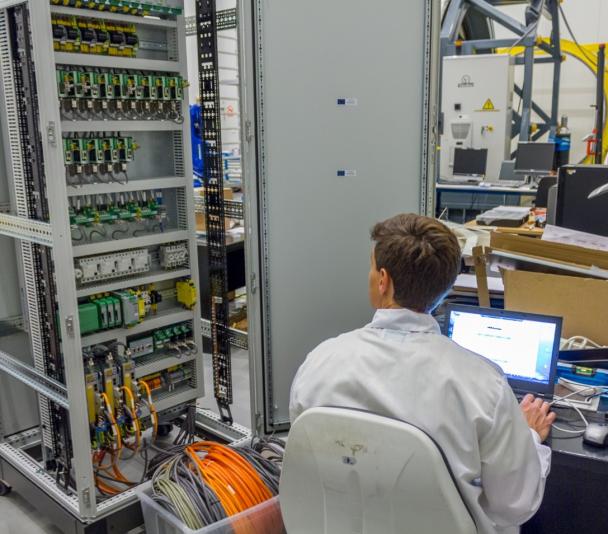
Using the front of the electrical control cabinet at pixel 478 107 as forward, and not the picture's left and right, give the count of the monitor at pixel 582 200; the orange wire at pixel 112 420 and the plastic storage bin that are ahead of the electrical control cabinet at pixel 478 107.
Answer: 3

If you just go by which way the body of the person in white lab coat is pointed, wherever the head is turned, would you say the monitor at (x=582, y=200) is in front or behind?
in front

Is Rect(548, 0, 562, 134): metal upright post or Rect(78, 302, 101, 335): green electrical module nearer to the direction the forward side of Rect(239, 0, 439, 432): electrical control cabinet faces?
the green electrical module

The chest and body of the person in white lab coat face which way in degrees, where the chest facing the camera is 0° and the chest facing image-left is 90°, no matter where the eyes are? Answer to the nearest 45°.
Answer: approximately 180°

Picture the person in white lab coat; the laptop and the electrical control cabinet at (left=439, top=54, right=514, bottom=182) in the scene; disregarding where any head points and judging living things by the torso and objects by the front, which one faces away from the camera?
the person in white lab coat

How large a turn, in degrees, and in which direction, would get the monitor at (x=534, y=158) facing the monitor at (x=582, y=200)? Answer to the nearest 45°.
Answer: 0° — it already faces it

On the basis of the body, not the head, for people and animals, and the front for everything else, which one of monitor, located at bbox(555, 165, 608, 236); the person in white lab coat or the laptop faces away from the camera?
the person in white lab coat

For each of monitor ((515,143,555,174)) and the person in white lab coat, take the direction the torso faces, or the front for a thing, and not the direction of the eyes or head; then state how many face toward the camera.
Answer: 1

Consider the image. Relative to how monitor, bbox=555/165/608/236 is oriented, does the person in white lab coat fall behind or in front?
in front

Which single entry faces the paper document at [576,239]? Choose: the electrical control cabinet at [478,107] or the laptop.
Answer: the electrical control cabinet

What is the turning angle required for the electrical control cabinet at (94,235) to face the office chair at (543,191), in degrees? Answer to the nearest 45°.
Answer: approximately 90° to its left

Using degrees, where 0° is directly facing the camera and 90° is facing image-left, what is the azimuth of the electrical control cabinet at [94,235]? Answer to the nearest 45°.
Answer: approximately 315°

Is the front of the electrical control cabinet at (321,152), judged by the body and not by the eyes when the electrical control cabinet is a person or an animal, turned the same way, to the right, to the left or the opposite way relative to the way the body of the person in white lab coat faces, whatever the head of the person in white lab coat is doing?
the opposite way

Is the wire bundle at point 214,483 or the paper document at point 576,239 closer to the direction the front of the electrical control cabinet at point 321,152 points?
the wire bundle
